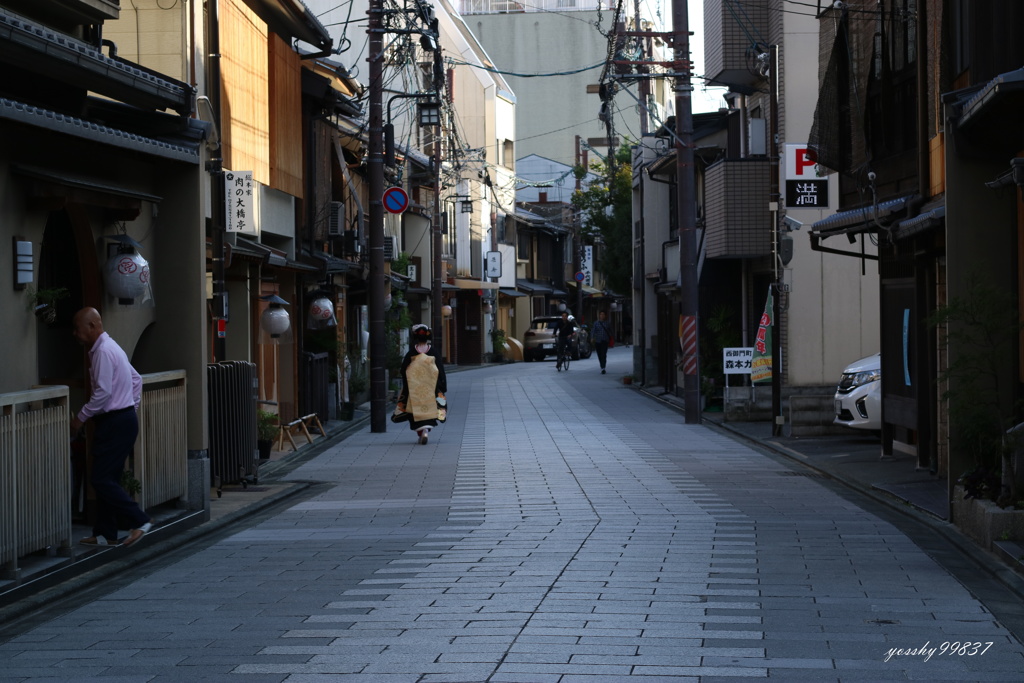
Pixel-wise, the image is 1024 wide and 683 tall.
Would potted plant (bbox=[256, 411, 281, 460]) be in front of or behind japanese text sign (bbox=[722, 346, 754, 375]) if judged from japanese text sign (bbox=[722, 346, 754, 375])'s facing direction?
in front

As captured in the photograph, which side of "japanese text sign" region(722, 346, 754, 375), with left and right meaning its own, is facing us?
front

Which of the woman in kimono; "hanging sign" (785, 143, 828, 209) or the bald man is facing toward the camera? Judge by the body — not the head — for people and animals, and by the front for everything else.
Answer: the hanging sign

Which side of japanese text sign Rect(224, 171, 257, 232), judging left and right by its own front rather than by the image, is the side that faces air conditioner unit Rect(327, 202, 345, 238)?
back

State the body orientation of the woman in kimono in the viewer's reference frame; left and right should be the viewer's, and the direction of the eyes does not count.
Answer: facing away from the viewer

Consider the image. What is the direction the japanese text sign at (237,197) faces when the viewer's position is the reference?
facing the viewer

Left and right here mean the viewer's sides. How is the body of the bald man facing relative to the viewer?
facing to the left of the viewer

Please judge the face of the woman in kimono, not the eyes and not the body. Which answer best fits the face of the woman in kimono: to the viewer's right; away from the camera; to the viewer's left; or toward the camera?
away from the camera

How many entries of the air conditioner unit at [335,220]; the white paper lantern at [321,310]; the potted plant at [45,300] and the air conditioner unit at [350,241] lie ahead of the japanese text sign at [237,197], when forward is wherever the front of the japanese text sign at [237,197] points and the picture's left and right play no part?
1

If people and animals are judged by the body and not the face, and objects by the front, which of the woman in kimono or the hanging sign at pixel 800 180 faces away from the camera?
the woman in kimono

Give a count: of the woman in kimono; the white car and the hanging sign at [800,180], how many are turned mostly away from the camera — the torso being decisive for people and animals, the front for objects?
1

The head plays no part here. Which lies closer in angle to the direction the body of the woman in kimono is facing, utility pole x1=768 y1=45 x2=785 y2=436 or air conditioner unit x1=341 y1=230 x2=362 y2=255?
the air conditioner unit

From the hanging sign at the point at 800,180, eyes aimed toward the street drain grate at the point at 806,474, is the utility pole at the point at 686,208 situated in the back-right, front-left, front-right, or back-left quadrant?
back-right
